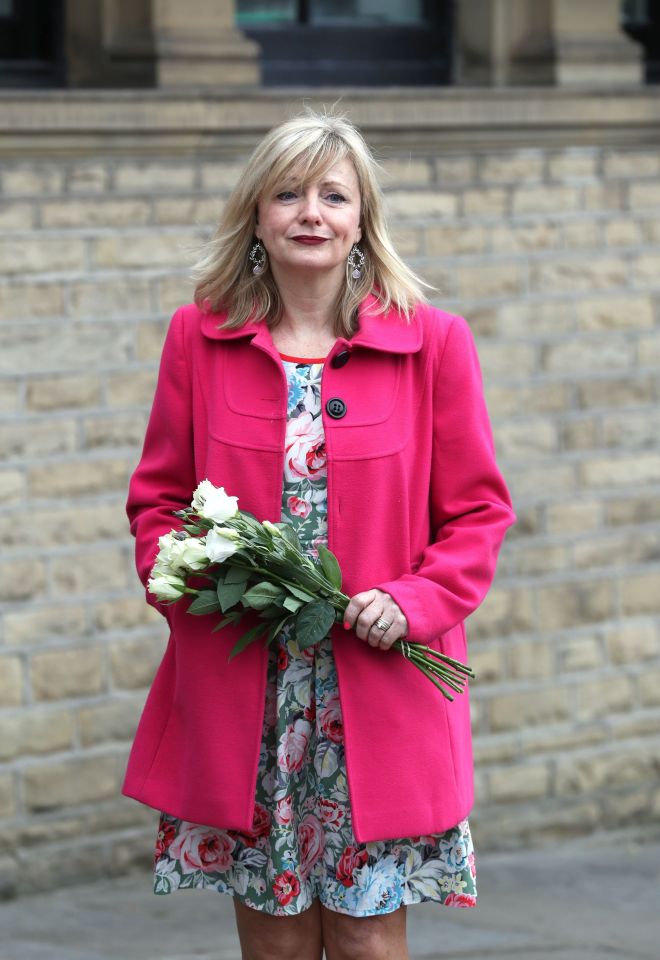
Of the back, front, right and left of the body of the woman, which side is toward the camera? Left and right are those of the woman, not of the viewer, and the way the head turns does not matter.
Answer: front

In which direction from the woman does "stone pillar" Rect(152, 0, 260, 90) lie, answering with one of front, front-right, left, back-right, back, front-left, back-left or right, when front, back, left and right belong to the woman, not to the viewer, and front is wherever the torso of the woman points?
back

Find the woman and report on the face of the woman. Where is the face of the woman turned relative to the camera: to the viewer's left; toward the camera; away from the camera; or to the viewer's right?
toward the camera

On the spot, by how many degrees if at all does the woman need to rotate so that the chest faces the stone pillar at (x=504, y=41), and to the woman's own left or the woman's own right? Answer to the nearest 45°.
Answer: approximately 180°
